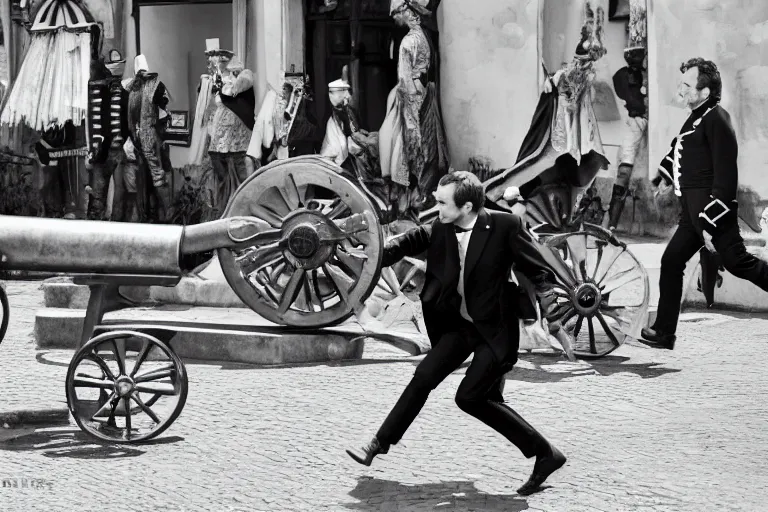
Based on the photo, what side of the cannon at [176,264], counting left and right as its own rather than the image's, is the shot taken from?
left

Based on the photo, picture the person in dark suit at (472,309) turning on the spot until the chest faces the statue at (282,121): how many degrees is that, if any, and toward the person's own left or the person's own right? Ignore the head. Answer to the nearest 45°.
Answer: approximately 135° to the person's own right

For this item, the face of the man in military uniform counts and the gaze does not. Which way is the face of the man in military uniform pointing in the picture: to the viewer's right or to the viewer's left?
to the viewer's left

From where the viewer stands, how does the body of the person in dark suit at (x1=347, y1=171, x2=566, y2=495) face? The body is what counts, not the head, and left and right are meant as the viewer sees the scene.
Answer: facing the viewer and to the left of the viewer

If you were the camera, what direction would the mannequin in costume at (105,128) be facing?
facing the viewer

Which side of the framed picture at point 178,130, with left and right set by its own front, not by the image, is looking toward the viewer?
front

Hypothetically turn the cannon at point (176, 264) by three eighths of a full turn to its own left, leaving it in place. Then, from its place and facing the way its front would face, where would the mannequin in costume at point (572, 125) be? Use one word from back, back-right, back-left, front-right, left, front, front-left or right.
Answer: left

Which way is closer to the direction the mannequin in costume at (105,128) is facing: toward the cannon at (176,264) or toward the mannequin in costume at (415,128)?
the cannon

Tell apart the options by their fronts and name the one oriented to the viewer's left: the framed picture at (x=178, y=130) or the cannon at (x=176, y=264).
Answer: the cannon

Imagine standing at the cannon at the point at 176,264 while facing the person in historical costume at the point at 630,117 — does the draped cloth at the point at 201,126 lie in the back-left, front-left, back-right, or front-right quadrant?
front-left

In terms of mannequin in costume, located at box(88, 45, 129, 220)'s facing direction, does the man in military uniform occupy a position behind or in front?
in front

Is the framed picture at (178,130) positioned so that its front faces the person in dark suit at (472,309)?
yes

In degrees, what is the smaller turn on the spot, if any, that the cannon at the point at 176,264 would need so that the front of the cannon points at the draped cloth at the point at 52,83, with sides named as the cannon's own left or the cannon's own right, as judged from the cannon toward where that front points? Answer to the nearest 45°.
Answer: approximately 90° to the cannon's own right

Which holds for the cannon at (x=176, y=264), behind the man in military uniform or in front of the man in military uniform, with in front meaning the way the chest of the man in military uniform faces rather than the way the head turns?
in front

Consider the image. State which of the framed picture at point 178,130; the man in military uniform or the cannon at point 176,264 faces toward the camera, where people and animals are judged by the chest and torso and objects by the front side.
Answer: the framed picture
